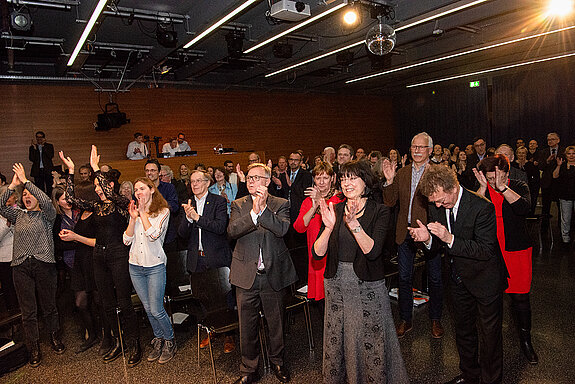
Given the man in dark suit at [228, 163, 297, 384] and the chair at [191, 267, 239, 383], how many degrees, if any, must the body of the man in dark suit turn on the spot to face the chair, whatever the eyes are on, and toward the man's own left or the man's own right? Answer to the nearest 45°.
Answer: approximately 135° to the man's own right

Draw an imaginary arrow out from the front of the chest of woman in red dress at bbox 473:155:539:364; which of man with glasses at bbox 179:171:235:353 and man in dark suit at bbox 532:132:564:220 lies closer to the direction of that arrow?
the man with glasses

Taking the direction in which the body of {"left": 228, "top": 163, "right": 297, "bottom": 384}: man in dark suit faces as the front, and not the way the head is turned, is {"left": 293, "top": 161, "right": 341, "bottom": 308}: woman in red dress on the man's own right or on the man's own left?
on the man's own left

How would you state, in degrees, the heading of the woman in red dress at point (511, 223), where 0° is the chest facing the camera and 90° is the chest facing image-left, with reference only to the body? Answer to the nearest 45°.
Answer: approximately 45°

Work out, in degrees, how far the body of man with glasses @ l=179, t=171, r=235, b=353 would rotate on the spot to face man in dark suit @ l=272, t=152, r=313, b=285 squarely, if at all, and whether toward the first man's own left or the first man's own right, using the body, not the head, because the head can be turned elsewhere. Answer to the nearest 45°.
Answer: approximately 180°

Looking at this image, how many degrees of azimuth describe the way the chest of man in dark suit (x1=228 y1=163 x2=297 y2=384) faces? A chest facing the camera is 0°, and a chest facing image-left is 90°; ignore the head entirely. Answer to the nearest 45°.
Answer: approximately 0°

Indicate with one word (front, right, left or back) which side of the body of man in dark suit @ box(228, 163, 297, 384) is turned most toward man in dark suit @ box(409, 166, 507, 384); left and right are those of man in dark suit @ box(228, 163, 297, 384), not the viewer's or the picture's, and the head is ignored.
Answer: left

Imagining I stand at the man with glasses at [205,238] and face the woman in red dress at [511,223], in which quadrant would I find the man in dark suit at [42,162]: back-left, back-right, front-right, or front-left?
back-left
